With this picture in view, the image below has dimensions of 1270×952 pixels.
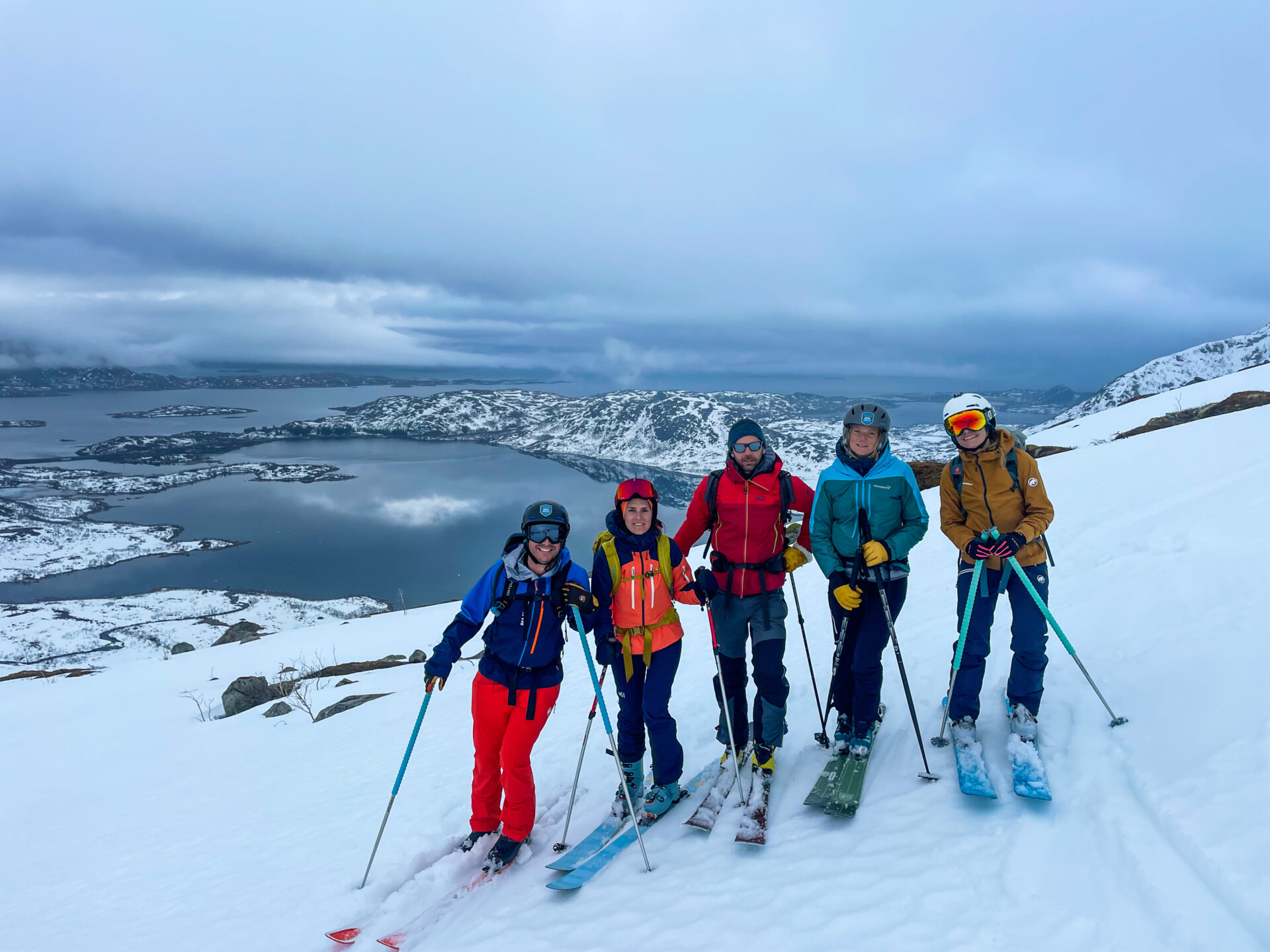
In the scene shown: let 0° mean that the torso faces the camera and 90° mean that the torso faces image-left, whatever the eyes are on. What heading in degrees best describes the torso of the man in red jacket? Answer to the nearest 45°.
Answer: approximately 0°

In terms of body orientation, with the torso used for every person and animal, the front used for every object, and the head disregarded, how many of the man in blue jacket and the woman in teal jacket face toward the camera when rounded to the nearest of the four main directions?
2

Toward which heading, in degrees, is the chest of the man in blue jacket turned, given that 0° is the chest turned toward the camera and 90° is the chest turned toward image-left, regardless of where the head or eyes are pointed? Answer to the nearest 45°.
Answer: approximately 0°

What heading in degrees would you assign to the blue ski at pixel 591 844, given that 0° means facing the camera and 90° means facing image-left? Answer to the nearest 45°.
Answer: approximately 45°

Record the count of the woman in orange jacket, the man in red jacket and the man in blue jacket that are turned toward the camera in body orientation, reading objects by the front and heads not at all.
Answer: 3
